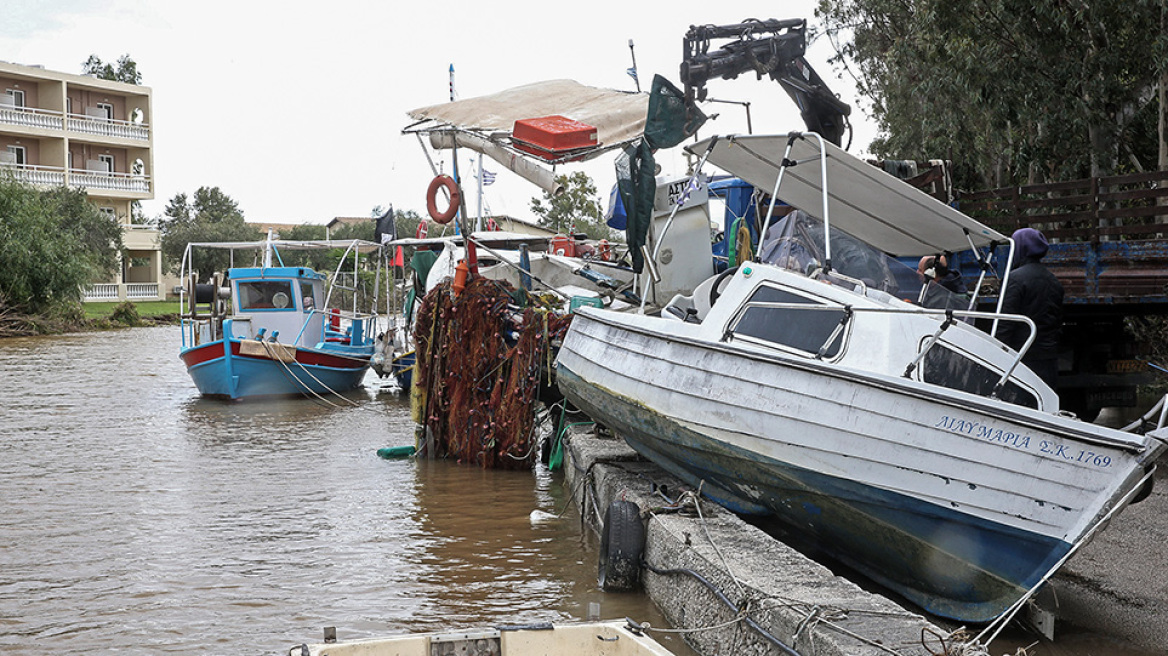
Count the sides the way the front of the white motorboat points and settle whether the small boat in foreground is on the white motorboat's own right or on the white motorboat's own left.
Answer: on the white motorboat's own right

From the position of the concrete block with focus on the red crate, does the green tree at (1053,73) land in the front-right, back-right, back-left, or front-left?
front-right

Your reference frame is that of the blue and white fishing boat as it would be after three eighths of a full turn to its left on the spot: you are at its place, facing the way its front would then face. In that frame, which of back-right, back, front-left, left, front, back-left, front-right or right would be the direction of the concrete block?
right

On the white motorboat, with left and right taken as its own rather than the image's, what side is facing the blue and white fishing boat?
back

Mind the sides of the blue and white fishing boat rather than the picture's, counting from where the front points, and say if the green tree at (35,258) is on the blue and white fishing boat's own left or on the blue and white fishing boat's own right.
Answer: on the blue and white fishing boat's own right

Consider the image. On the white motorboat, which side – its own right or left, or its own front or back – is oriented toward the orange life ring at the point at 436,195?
back

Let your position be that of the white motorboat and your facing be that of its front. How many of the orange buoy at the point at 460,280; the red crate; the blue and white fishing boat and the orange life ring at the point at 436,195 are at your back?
4

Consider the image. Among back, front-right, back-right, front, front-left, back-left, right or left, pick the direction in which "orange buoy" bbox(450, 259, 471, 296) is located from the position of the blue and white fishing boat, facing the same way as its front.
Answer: front-left

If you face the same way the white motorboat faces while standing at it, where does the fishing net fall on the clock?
The fishing net is roughly at 6 o'clock from the white motorboat.

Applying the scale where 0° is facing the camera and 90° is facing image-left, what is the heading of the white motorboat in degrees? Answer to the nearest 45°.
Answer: approximately 315°
